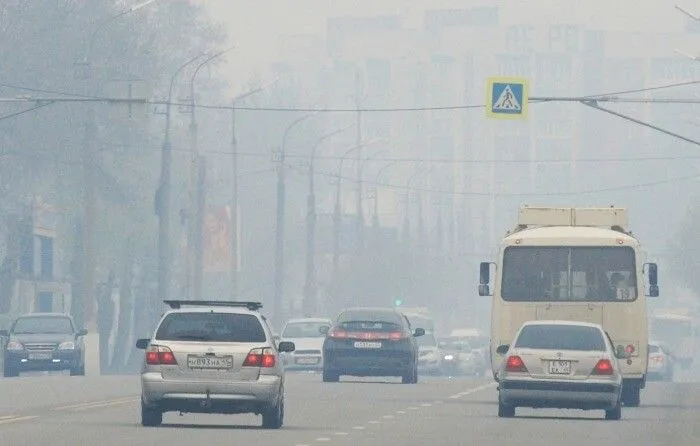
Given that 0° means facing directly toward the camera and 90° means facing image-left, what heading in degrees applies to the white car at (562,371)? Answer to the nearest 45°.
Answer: approximately 180°

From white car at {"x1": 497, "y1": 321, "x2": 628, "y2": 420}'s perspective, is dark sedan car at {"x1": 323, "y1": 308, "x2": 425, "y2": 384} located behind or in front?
in front

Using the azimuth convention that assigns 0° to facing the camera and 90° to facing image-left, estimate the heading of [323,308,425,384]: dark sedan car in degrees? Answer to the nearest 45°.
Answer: approximately 180°

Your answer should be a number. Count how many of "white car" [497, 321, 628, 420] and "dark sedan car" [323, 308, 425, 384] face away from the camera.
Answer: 2

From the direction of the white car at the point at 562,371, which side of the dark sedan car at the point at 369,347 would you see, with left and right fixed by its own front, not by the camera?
back
